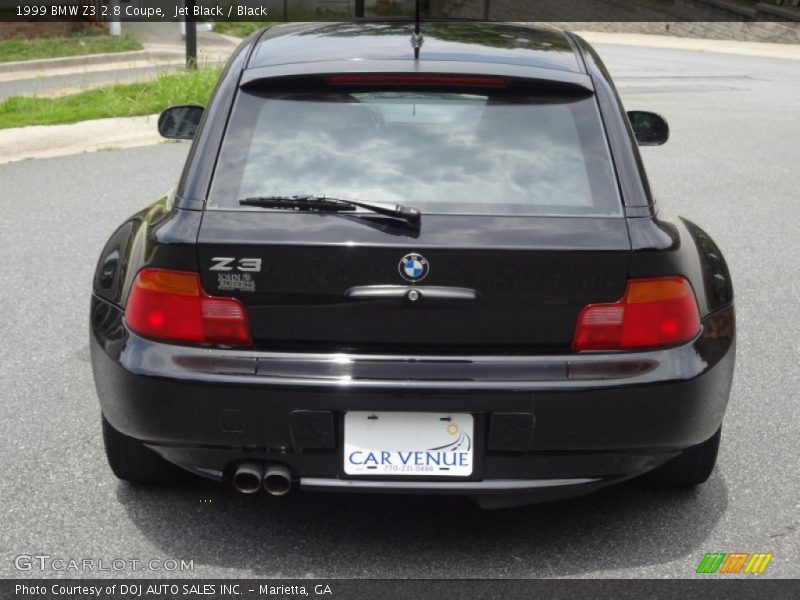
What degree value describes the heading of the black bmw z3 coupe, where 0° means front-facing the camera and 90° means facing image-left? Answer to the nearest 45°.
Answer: approximately 180°
